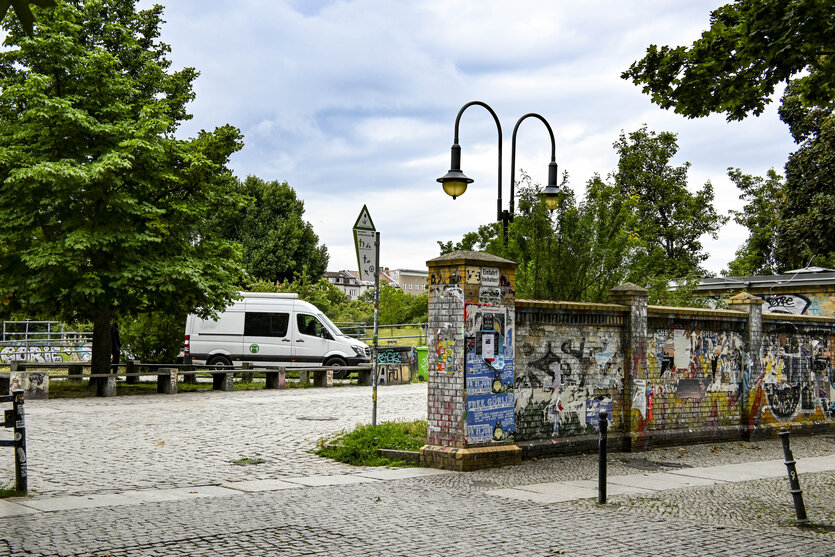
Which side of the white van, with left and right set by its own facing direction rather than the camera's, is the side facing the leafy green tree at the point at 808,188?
front

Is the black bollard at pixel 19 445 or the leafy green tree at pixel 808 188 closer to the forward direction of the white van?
the leafy green tree

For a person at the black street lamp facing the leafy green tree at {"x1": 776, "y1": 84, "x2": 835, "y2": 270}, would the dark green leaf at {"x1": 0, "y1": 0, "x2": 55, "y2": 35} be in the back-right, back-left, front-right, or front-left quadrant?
back-right

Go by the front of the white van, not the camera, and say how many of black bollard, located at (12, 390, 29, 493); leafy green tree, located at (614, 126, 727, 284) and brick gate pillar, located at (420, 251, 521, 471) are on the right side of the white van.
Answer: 2

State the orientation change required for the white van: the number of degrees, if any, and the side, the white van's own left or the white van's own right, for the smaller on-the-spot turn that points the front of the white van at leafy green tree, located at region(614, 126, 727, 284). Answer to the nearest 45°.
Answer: approximately 45° to the white van's own left

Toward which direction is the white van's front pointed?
to the viewer's right

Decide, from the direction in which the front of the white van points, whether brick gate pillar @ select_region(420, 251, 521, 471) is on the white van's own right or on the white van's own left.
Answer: on the white van's own right

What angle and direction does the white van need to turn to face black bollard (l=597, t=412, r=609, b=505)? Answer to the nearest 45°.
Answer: approximately 90° to its right

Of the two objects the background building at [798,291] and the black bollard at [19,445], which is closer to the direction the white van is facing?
the background building

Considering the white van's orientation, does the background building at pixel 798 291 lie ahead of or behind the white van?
ahead
